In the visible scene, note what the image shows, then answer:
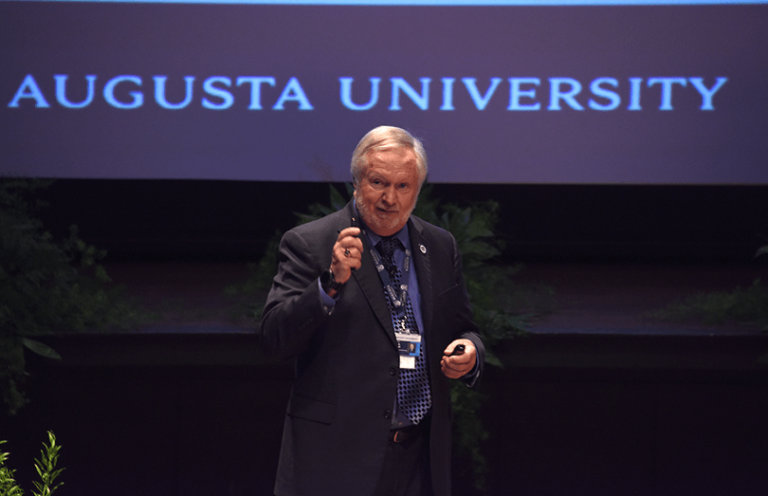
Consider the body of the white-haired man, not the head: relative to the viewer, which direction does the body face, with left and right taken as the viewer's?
facing the viewer and to the right of the viewer

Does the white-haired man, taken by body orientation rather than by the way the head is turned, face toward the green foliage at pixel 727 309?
no

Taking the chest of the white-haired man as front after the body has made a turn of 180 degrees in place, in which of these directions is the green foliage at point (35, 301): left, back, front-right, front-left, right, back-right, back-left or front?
front

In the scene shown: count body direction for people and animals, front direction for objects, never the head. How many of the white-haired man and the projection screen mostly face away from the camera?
0

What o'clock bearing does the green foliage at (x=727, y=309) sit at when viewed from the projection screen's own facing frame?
The green foliage is roughly at 10 o'clock from the projection screen.

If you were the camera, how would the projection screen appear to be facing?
facing the viewer

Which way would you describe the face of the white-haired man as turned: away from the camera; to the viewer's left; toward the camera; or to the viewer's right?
toward the camera

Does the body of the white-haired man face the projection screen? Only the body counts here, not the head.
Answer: no
